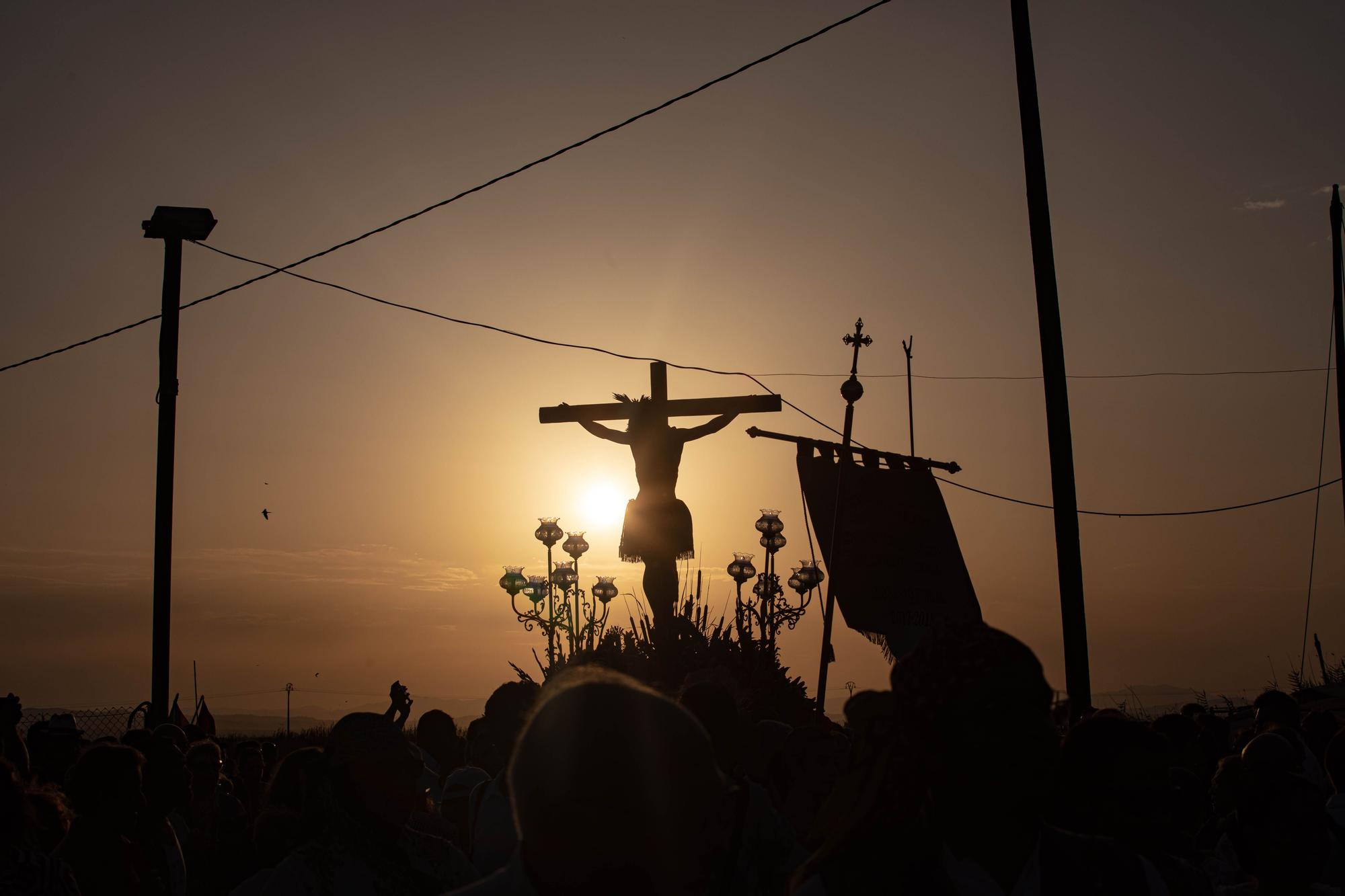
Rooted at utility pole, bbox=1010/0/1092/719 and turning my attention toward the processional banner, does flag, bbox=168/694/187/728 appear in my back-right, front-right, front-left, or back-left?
front-left

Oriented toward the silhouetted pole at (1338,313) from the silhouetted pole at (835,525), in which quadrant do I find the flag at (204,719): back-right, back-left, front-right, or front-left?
back-left

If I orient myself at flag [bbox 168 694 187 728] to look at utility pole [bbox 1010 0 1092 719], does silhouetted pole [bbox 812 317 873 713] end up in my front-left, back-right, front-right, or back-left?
front-left

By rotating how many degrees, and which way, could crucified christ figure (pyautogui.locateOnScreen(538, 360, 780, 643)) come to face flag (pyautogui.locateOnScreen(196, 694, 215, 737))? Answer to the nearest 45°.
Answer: approximately 135° to its right

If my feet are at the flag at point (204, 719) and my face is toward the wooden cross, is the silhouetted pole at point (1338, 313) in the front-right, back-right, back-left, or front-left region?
front-left

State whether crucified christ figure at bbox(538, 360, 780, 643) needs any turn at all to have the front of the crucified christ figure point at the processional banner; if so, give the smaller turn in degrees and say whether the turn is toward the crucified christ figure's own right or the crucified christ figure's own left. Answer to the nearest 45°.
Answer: approximately 90° to the crucified christ figure's own left

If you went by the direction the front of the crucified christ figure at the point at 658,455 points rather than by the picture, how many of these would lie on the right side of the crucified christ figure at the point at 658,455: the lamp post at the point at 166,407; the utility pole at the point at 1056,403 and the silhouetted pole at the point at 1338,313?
1

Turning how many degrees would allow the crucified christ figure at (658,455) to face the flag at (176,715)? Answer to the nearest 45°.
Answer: approximately 135° to its right

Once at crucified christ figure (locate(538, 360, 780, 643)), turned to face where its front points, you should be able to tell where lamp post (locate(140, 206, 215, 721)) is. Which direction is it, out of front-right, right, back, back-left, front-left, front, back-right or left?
right

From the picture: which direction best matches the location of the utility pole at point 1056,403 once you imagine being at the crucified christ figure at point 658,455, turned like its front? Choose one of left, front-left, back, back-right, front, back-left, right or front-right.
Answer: front-left

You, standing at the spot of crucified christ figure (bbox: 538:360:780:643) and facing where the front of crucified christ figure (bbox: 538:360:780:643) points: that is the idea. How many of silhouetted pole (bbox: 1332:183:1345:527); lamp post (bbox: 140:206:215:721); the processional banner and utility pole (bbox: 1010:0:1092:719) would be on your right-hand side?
1

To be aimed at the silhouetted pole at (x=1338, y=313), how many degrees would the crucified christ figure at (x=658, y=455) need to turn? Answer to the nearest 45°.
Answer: approximately 135° to its left

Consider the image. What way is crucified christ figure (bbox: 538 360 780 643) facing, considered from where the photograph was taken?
facing the viewer
